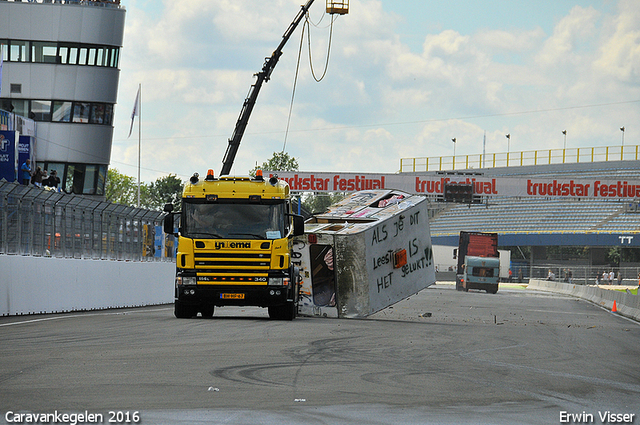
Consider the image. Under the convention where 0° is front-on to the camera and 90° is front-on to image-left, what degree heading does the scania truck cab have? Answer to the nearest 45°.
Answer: approximately 0°

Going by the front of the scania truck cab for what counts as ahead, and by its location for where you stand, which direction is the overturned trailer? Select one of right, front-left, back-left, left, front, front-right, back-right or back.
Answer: back-left

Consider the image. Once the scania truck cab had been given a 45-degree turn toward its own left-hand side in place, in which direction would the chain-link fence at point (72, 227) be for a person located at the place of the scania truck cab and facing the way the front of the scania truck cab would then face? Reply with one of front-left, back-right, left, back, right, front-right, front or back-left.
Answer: back

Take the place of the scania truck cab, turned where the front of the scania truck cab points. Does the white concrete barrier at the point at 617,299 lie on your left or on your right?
on your left
